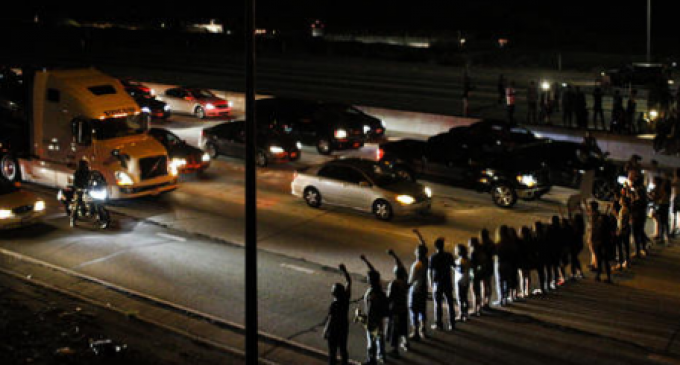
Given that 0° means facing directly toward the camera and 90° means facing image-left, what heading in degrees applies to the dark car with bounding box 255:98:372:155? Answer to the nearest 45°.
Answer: approximately 315°

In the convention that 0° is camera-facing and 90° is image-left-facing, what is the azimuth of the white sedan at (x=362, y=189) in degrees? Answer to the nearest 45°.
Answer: approximately 315°

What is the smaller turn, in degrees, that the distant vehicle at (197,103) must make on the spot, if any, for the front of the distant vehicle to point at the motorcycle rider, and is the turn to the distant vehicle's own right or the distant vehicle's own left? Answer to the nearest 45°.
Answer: approximately 45° to the distant vehicle's own right

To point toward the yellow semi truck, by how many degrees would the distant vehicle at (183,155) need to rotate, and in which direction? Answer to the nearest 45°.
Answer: approximately 90° to its right

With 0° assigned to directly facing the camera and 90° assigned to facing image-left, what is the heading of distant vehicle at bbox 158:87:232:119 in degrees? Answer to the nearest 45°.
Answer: approximately 315°

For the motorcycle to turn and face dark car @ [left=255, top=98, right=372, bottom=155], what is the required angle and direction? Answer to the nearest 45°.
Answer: approximately 90° to its left

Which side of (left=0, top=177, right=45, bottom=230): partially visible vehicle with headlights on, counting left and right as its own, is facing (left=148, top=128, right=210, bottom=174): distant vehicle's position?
left

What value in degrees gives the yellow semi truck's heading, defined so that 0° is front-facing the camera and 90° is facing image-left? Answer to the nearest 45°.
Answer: approximately 315°

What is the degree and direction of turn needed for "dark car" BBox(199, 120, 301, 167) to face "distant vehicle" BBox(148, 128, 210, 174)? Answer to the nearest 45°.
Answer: approximately 90° to its right
